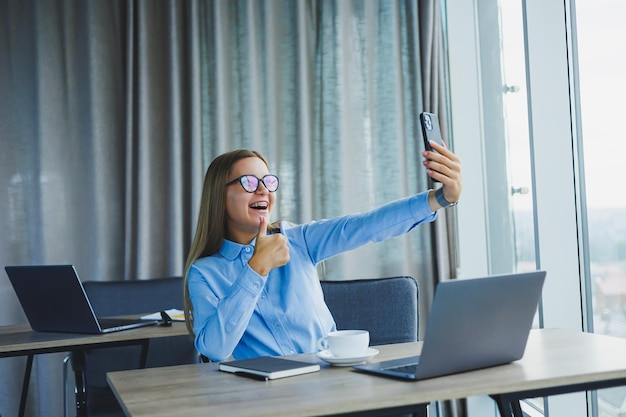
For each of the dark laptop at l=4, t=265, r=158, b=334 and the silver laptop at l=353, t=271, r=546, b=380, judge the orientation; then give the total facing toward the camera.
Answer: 0

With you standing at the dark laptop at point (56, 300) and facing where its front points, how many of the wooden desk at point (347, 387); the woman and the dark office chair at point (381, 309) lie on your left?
0

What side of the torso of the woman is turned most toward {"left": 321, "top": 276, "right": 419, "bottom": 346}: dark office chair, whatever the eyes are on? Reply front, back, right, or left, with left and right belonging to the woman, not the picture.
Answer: left

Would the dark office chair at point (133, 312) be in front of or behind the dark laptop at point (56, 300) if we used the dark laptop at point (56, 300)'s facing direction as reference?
in front

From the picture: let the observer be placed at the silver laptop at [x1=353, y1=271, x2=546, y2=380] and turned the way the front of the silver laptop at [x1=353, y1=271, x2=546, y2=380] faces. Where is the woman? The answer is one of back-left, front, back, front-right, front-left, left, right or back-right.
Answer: front

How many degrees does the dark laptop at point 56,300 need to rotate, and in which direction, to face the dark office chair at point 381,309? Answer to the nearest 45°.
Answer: approximately 45° to its right

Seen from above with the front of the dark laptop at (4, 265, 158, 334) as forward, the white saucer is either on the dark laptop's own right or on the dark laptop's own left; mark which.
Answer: on the dark laptop's own right

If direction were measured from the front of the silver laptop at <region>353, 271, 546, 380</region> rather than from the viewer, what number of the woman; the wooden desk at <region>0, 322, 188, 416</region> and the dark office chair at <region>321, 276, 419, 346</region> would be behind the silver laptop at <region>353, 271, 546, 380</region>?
0

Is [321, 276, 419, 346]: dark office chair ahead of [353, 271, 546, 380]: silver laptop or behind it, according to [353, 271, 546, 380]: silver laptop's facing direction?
ahead

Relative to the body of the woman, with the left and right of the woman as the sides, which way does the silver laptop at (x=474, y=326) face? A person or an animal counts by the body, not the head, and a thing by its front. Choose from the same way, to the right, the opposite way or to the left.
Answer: the opposite way

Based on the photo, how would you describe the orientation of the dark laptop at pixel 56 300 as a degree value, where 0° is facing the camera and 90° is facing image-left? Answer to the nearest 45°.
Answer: approximately 225°

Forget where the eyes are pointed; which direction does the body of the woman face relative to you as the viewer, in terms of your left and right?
facing the viewer and to the right of the viewer

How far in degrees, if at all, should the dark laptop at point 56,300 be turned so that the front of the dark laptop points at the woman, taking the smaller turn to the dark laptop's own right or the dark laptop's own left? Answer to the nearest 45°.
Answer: approximately 90° to the dark laptop's own right

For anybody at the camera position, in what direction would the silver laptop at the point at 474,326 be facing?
facing away from the viewer and to the left of the viewer

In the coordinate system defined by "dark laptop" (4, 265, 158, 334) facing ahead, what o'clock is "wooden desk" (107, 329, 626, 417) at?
The wooden desk is roughly at 4 o'clock from the dark laptop.

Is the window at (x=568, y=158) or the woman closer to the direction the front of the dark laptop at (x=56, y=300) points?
the window

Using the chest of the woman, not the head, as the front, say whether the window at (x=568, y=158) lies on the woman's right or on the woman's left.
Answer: on the woman's left

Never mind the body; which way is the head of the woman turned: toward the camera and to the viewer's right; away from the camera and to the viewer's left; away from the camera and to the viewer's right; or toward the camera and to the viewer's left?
toward the camera and to the viewer's right

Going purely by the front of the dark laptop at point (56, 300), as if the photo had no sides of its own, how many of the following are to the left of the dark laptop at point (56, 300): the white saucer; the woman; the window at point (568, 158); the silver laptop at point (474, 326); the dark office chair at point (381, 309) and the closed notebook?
0
